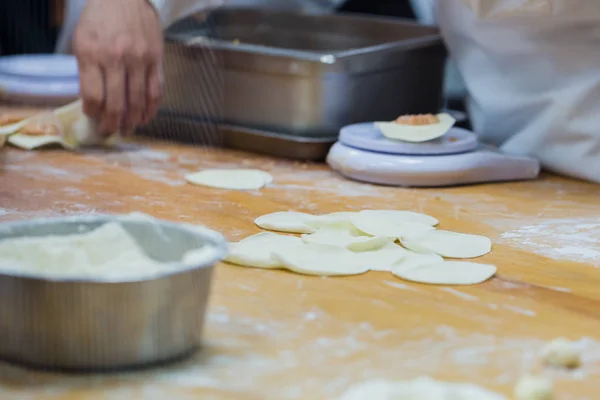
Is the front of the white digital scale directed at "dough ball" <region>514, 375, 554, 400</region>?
no

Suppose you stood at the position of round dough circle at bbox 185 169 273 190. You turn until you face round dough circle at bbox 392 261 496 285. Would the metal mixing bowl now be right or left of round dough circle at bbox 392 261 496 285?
right

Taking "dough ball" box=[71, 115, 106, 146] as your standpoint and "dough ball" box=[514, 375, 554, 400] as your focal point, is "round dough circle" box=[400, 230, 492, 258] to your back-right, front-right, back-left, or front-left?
front-left

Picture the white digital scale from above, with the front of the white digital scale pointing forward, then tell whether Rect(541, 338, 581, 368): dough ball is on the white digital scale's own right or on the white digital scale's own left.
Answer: on the white digital scale's own right

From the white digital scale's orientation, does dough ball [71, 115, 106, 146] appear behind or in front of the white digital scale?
behind

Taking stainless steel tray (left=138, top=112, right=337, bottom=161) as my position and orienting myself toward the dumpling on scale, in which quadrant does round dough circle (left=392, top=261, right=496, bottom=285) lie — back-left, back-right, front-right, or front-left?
front-right

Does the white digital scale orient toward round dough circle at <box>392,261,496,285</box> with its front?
no
